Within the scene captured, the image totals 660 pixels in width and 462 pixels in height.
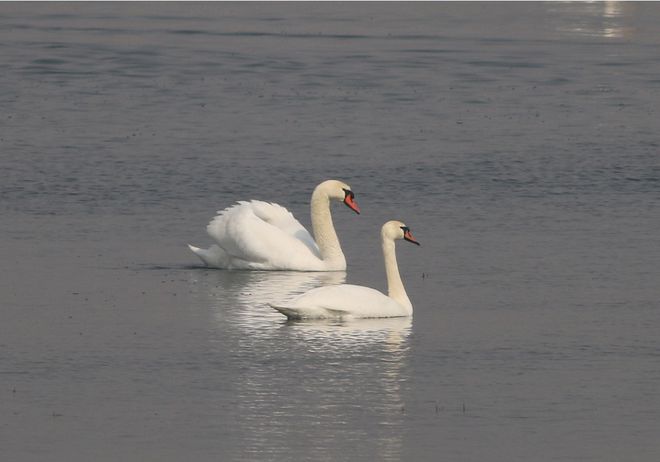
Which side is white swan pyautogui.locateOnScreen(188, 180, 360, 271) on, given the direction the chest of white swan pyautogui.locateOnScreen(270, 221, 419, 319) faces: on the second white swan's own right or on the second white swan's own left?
on the second white swan's own left

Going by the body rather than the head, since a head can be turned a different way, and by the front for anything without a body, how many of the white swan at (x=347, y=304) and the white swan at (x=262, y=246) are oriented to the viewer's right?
2

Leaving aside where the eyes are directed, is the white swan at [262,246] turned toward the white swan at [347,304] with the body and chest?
no

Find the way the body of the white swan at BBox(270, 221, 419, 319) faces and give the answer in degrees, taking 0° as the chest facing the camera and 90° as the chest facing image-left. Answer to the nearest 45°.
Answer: approximately 270°

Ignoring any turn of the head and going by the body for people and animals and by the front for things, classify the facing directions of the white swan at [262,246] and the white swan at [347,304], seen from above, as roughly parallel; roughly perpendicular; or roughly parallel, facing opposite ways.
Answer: roughly parallel

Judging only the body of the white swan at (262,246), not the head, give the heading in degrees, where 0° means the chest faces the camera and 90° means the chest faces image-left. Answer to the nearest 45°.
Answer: approximately 270°
